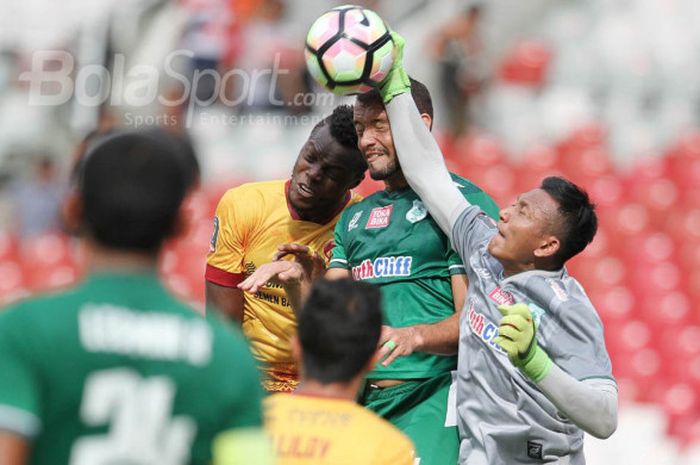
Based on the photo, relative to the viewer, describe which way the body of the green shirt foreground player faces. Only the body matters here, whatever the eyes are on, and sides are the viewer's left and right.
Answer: facing away from the viewer

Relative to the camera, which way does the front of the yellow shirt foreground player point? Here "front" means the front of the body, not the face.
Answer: away from the camera

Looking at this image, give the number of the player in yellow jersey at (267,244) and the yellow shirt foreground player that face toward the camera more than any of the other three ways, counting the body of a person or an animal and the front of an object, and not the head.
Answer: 1

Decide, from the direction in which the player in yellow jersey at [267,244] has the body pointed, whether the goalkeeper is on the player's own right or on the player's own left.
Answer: on the player's own left

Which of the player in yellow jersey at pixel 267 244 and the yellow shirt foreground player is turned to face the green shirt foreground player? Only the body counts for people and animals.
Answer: the player in yellow jersey

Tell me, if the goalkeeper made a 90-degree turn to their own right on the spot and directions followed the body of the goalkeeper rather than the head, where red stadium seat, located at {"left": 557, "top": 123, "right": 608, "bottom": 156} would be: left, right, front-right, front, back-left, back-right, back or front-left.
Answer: front-right

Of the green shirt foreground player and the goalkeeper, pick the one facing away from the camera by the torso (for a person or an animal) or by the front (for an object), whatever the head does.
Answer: the green shirt foreground player
